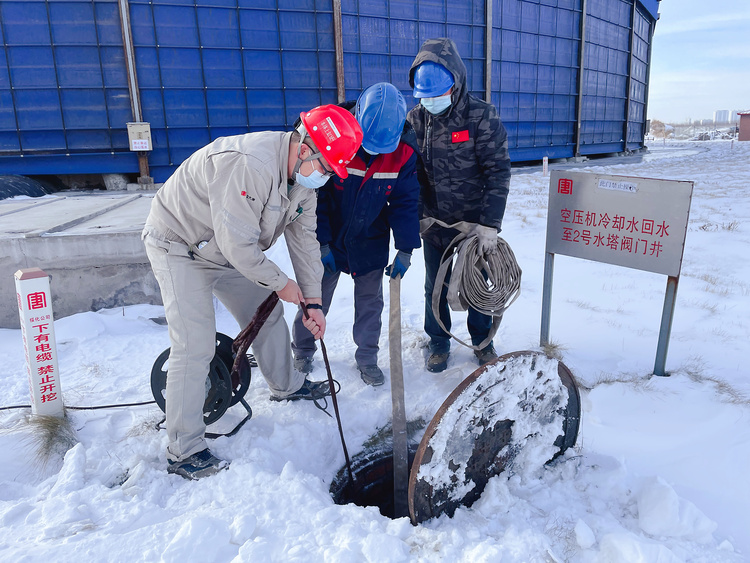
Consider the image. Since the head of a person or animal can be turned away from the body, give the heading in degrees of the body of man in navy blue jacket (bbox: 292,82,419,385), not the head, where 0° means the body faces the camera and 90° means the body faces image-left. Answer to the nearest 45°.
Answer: approximately 0°

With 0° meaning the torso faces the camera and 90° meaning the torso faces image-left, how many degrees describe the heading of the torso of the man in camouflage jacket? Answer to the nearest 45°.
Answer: approximately 45°

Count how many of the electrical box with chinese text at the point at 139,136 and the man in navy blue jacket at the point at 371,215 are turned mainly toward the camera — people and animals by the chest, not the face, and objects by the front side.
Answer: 2

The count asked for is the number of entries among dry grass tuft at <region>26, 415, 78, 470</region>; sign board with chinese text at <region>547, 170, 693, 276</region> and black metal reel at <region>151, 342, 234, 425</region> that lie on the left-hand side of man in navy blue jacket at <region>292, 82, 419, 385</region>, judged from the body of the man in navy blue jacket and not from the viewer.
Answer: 1

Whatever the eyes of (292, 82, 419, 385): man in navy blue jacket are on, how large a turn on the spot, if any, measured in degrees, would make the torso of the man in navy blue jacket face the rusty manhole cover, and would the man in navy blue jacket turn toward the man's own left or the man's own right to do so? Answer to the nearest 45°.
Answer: approximately 45° to the man's own left

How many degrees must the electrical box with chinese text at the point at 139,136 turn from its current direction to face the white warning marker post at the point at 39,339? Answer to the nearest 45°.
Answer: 0° — it already faces it

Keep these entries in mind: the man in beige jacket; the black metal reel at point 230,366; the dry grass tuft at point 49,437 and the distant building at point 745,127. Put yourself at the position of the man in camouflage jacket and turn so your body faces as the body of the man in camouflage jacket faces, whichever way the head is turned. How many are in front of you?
3

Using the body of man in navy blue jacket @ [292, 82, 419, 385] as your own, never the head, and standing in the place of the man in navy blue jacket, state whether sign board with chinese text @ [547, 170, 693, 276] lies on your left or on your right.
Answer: on your left
